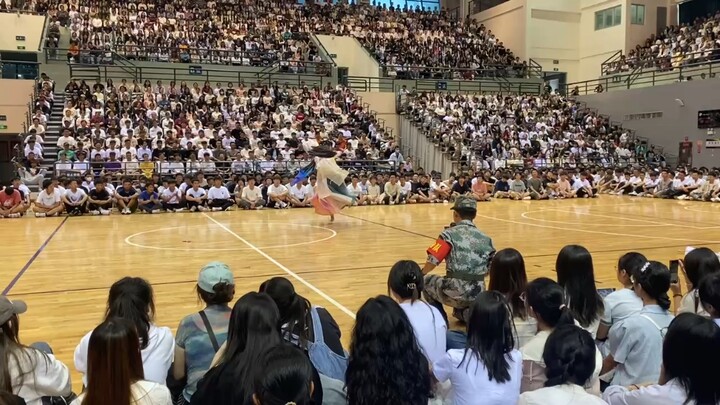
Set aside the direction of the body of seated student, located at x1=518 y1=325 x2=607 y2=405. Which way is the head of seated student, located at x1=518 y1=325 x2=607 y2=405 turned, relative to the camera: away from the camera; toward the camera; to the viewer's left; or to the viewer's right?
away from the camera

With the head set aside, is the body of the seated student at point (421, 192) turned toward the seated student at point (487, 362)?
yes

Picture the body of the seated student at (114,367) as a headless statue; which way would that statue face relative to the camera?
away from the camera

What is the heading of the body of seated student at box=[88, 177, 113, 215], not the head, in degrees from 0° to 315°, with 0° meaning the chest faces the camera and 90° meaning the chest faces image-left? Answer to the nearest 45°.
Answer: approximately 0°

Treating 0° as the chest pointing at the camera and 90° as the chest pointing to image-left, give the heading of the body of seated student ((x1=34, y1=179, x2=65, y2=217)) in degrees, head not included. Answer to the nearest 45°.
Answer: approximately 0°

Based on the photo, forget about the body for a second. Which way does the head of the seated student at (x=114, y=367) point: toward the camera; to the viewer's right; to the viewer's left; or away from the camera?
away from the camera

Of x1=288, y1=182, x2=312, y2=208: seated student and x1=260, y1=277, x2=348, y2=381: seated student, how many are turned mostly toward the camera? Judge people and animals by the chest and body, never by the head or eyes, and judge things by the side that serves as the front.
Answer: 1

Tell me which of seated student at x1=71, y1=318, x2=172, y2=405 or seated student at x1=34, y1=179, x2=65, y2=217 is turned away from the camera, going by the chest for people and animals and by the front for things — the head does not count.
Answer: seated student at x1=71, y1=318, x2=172, y2=405

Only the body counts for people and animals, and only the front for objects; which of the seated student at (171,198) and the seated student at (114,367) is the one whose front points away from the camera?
the seated student at (114,367)

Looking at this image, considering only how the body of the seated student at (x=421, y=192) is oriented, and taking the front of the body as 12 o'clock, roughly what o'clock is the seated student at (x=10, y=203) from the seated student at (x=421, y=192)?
the seated student at (x=10, y=203) is roughly at 2 o'clock from the seated student at (x=421, y=192).

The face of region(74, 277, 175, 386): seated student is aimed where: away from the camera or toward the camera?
away from the camera
